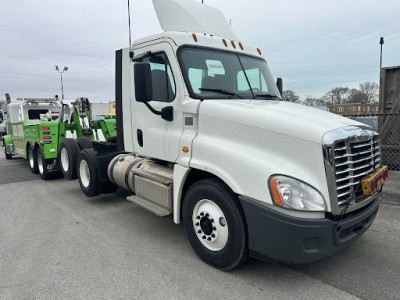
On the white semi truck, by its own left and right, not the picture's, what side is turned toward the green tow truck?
back

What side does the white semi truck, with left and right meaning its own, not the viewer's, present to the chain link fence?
left

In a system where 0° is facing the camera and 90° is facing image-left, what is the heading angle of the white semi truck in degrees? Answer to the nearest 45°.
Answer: approximately 315°

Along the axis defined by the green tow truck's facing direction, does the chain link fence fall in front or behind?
behind

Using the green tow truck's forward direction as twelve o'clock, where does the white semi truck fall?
The white semi truck is roughly at 7 o'clock from the green tow truck.
